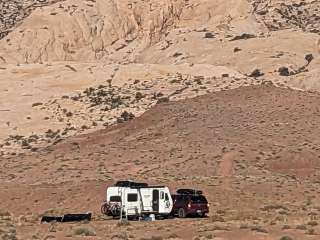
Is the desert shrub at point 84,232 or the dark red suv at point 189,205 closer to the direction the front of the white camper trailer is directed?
the dark red suv

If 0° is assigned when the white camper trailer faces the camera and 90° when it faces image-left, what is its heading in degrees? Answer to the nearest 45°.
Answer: approximately 225°

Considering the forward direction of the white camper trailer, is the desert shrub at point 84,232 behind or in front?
behind

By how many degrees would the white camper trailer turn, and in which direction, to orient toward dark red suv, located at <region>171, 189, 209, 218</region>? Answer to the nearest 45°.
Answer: approximately 45° to its right

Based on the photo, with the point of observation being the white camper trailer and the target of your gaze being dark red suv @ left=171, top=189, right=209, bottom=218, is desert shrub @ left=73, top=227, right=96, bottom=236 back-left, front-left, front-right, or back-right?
back-right
